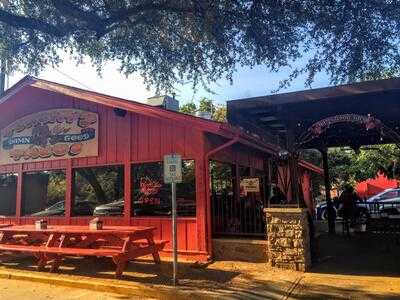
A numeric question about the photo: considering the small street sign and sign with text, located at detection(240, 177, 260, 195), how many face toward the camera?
2

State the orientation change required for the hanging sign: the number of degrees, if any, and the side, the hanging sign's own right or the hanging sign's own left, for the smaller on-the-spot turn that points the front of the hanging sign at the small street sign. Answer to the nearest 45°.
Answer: approximately 45° to the hanging sign's own right

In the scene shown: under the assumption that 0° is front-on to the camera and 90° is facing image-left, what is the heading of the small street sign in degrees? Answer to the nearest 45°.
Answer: approximately 0°

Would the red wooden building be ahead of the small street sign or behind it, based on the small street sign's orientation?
behind

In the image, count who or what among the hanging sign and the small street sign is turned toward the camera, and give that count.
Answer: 2

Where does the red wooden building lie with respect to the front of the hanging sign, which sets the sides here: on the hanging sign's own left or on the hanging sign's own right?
on the hanging sign's own right

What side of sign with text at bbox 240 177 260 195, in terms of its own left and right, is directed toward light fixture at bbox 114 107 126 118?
right

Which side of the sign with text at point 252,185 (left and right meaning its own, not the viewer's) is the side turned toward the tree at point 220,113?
back

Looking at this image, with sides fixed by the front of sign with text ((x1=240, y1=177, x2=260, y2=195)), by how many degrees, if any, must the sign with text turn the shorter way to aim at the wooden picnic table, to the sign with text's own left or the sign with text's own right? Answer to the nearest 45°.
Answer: approximately 45° to the sign with text's own right

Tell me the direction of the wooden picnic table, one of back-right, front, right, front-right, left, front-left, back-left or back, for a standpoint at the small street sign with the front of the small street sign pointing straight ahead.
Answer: back-right
